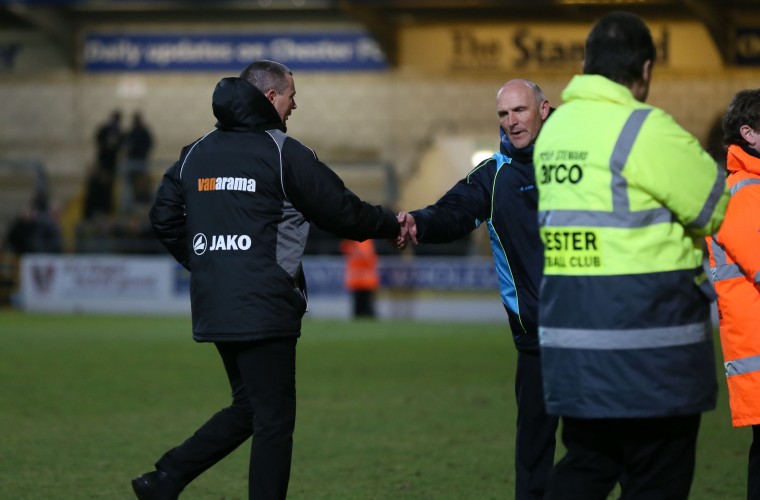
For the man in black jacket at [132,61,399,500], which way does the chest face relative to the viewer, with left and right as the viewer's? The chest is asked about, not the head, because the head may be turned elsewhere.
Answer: facing away from the viewer and to the right of the viewer

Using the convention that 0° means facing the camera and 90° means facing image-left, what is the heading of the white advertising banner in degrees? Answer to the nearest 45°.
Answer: approximately 0°

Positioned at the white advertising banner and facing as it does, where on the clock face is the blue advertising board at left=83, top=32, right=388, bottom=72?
The blue advertising board is roughly at 7 o'clock from the white advertising banner.

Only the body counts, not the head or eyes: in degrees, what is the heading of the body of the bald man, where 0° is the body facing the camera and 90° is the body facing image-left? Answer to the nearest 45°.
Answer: approximately 45°

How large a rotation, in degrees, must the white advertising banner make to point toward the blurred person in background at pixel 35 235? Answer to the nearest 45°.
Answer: approximately 135° to its right

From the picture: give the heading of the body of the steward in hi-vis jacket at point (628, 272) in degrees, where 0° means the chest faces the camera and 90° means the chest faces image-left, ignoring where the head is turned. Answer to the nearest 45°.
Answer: approximately 225°

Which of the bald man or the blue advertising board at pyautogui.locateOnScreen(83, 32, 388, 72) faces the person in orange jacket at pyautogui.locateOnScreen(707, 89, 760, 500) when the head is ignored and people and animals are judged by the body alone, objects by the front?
the blue advertising board

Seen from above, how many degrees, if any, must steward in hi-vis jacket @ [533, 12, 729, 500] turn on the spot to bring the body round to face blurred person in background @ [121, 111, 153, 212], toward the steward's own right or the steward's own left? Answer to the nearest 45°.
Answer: approximately 90° to the steward's own left

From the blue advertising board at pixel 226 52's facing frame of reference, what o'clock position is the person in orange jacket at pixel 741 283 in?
The person in orange jacket is roughly at 12 o'clock from the blue advertising board.
